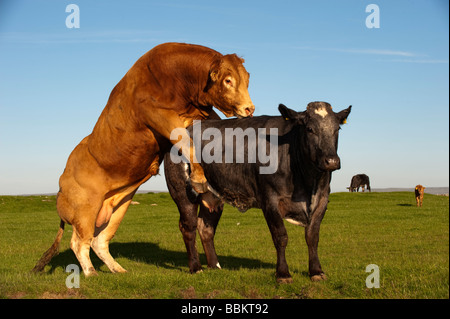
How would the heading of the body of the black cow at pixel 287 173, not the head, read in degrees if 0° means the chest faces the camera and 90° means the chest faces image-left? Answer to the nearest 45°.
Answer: approximately 315°

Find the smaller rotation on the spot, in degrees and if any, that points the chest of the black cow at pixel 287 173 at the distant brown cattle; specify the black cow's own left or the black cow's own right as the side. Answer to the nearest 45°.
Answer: approximately 135° to the black cow's own left

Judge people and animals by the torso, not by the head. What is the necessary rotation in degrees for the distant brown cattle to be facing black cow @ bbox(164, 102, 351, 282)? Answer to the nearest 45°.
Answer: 0° — it already faces it

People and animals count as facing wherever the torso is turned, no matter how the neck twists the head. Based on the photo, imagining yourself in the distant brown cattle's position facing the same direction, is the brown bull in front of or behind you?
in front

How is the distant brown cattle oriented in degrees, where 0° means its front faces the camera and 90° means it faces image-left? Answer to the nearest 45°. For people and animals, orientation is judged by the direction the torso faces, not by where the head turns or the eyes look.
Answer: approximately 0°
